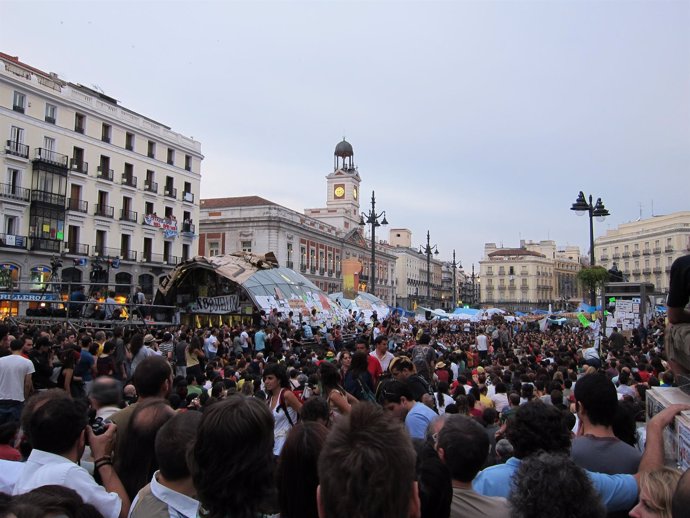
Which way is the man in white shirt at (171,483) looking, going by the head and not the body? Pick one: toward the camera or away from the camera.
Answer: away from the camera

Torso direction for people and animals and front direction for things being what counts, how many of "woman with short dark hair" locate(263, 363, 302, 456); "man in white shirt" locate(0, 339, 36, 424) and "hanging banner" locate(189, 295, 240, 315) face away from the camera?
1

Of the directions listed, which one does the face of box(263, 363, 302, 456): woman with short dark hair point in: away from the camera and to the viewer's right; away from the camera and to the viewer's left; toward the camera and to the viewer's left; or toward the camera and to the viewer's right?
toward the camera and to the viewer's left

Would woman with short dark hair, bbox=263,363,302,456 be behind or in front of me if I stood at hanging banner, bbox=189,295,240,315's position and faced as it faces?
in front

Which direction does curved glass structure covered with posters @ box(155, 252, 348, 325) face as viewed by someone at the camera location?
facing the viewer and to the left of the viewer

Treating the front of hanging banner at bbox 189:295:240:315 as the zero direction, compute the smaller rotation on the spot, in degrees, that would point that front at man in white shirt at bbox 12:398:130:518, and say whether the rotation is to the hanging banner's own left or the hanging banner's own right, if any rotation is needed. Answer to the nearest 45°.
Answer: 0° — it already faces them

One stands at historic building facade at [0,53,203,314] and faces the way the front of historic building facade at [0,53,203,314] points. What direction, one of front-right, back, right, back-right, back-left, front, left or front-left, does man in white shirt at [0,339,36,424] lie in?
front-right

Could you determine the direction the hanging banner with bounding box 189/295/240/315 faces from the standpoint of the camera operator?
facing the viewer

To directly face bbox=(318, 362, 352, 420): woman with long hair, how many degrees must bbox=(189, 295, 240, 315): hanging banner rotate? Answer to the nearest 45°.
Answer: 0° — it already faces them

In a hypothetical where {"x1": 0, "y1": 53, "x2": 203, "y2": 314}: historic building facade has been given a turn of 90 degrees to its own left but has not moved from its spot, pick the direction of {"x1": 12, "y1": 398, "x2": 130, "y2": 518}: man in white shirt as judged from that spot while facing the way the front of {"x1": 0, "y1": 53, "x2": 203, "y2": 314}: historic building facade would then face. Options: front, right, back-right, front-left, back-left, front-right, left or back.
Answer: back-right

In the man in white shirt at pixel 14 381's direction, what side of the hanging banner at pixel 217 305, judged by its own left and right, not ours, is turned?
front

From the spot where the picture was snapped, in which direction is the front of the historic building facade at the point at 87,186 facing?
facing the viewer and to the right of the viewer
